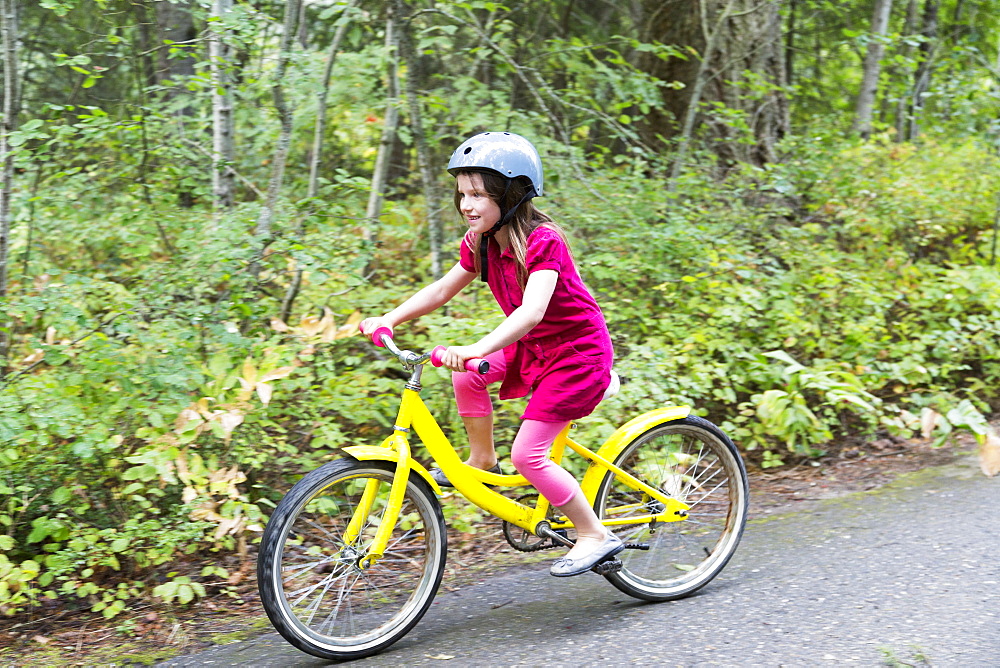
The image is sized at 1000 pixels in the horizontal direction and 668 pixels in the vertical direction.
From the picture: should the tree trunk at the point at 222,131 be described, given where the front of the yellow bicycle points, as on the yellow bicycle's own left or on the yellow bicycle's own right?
on the yellow bicycle's own right

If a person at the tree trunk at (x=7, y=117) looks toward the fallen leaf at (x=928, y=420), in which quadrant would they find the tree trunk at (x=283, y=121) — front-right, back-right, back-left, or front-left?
front-left

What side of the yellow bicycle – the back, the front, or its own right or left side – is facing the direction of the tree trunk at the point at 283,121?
right

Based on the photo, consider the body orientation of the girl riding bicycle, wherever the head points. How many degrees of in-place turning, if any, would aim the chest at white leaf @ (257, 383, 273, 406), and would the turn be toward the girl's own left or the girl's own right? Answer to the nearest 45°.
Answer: approximately 90° to the girl's own right

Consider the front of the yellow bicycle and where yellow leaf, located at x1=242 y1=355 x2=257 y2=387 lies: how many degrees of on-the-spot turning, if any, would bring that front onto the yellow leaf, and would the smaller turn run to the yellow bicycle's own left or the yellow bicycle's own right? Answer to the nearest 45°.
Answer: approximately 90° to the yellow bicycle's own right

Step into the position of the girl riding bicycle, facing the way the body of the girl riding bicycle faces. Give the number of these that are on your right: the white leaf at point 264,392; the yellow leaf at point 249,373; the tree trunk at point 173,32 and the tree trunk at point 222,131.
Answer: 4

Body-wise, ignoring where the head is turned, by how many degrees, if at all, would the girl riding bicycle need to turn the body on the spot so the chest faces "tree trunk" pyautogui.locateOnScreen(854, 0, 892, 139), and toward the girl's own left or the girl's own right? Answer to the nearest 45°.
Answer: approximately 180°

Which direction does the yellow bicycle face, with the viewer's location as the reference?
facing the viewer and to the left of the viewer

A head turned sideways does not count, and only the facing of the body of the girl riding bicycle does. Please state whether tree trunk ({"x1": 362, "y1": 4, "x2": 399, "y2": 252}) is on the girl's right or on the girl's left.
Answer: on the girl's right

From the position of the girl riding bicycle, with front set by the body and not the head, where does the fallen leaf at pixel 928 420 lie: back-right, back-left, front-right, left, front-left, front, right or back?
back

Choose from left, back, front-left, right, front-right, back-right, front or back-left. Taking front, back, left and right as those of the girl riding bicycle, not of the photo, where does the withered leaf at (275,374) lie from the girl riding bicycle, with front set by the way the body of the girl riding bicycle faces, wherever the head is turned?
right

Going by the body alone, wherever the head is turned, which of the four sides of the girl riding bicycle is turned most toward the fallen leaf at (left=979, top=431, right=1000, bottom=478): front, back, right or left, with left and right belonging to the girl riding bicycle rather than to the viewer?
back

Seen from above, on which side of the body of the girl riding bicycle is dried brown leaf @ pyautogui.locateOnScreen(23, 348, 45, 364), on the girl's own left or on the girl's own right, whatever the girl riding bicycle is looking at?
on the girl's own right

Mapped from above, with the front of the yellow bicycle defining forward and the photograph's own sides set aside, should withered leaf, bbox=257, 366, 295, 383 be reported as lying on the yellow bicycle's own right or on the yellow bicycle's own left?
on the yellow bicycle's own right
